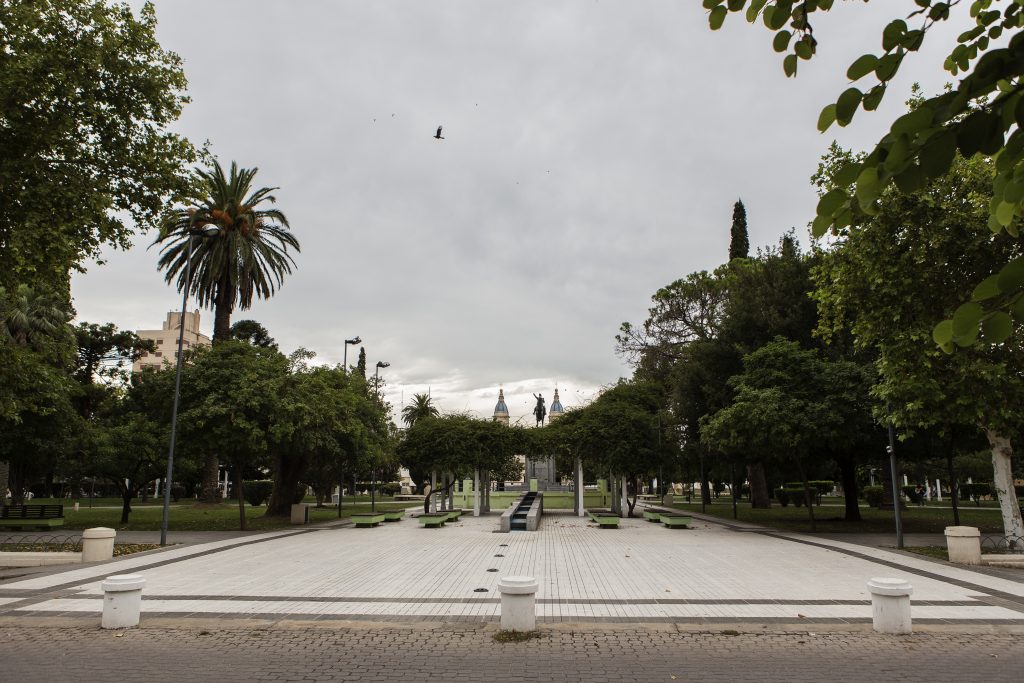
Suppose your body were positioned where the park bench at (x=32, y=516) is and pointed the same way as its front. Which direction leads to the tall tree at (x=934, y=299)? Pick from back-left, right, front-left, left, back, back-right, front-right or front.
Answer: front-left

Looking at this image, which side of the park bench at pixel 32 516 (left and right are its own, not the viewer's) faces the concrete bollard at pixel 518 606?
front

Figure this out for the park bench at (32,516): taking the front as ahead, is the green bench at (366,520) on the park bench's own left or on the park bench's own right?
on the park bench's own left

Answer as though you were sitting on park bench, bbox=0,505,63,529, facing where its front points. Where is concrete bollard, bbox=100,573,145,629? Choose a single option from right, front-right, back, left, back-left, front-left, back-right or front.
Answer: front

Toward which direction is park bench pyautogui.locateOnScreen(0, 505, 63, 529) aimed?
toward the camera

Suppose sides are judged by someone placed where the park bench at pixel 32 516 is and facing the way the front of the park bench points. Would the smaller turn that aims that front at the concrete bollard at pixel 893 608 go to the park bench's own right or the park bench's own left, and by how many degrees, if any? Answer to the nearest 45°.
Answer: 0° — it already faces it

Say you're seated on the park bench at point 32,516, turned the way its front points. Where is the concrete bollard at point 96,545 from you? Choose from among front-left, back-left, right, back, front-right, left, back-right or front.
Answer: front

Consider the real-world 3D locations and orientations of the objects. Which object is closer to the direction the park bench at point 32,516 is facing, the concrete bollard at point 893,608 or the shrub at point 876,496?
the concrete bollard

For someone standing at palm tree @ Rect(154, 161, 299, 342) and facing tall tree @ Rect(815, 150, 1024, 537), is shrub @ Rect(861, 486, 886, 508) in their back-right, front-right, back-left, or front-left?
front-left

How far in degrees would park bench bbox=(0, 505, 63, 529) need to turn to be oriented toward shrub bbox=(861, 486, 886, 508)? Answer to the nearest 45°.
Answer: approximately 90° to its left
